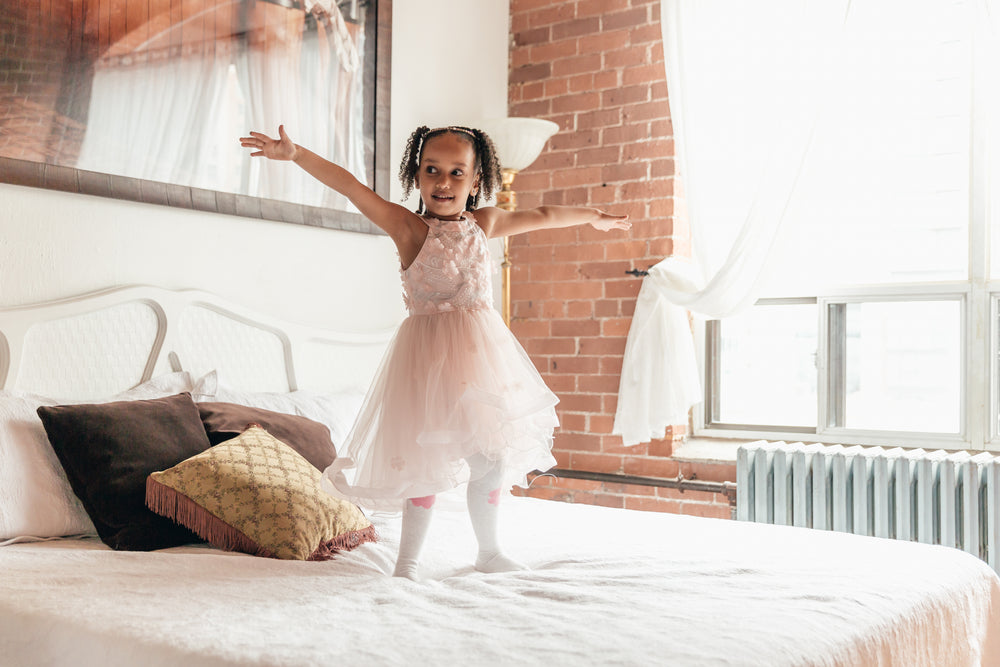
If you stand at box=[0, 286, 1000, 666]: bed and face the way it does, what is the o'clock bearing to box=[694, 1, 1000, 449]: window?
The window is roughly at 9 o'clock from the bed.

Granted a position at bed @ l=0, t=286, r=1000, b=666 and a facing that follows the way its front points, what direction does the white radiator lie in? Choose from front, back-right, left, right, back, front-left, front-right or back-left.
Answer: left

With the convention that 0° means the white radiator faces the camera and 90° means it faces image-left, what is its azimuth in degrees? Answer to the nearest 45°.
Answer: approximately 45°

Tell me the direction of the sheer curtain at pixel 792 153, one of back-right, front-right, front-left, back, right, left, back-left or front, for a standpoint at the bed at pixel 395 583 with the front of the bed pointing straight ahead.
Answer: left

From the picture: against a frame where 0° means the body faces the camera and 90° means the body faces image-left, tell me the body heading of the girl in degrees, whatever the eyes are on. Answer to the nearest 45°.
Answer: approximately 315°

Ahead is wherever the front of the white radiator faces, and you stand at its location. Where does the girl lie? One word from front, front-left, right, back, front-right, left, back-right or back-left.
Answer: front

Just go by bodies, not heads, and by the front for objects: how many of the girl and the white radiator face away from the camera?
0

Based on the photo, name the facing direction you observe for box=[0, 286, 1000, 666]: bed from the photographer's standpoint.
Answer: facing the viewer and to the right of the viewer
